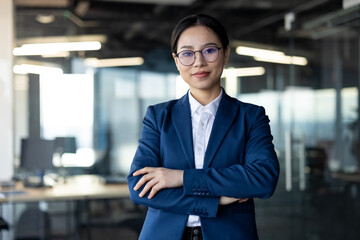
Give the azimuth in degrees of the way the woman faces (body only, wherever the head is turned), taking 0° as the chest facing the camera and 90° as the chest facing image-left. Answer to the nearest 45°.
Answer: approximately 0°

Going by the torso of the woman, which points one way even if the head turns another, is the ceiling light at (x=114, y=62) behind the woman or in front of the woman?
behind

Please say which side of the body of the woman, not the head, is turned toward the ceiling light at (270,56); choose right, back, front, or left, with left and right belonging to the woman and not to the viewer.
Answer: back

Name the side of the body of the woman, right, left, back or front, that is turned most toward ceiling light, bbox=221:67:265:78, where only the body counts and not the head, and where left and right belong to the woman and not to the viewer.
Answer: back

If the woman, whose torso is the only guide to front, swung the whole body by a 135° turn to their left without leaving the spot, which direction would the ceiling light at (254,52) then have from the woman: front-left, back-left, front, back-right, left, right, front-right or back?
front-left

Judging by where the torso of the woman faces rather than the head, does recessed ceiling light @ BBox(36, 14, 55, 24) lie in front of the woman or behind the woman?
behind

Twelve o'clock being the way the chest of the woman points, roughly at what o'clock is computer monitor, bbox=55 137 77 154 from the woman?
The computer monitor is roughly at 5 o'clock from the woman.
